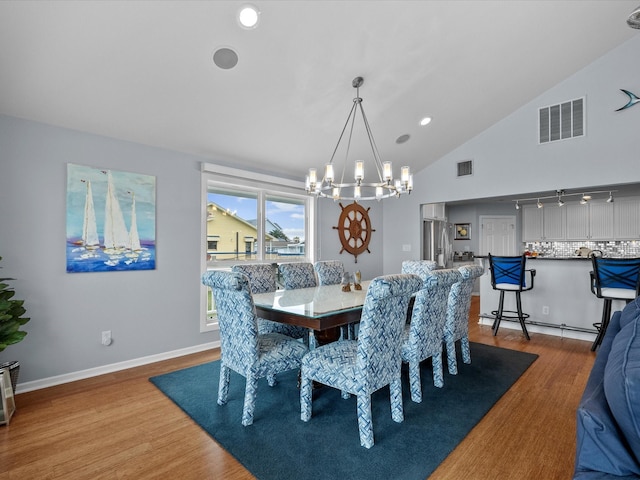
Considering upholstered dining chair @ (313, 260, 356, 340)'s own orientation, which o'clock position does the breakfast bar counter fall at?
The breakfast bar counter is roughly at 10 o'clock from the upholstered dining chair.

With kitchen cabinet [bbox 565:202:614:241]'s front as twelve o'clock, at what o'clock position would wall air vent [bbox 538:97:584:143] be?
The wall air vent is roughly at 12 o'clock from the kitchen cabinet.

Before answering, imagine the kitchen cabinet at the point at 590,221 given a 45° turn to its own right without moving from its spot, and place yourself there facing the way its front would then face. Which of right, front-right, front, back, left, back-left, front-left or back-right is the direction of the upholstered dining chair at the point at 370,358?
front-left

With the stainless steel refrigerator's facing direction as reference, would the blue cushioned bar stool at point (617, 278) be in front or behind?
in front

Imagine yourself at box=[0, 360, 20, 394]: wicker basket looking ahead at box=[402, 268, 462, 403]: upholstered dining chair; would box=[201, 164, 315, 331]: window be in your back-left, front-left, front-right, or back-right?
front-left

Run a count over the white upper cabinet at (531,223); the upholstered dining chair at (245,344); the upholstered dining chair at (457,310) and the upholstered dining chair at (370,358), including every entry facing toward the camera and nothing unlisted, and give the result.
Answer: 1

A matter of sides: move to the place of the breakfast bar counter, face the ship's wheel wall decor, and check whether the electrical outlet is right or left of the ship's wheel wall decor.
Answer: left

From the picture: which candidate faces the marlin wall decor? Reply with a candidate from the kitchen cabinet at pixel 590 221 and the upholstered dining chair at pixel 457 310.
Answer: the kitchen cabinet

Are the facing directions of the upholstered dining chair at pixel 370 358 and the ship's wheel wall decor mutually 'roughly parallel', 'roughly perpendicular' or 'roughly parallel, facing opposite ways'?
roughly parallel, facing opposite ways

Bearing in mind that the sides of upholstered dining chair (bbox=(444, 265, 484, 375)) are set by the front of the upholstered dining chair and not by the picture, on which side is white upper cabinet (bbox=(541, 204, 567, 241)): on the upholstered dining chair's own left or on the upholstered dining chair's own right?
on the upholstered dining chair's own right

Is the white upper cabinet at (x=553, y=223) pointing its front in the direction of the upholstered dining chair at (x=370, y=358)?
yes

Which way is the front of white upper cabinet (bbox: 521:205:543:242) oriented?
toward the camera

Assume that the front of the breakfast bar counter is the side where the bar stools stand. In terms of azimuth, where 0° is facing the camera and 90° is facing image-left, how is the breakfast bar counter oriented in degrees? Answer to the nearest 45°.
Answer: approximately 0°

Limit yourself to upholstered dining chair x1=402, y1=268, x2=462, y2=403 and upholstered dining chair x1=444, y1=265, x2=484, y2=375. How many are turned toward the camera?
0
